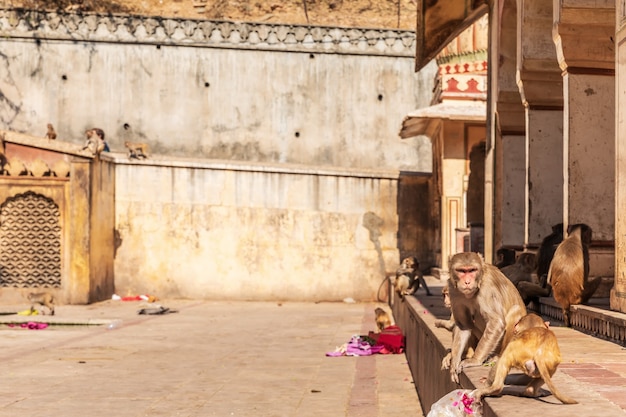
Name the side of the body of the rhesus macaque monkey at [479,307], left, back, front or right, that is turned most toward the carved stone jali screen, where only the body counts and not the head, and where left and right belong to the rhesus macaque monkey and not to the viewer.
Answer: right

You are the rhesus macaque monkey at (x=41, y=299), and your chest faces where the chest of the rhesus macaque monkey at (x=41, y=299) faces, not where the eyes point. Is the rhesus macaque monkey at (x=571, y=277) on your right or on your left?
on your left

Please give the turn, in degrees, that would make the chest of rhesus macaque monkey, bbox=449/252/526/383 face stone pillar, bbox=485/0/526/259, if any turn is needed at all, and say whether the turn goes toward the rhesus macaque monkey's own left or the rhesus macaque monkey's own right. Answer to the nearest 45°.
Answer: approximately 135° to the rhesus macaque monkey's own right

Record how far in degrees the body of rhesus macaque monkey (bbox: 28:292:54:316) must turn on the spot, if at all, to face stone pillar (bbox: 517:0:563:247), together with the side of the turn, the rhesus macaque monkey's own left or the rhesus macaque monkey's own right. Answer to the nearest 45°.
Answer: approximately 135° to the rhesus macaque monkey's own left

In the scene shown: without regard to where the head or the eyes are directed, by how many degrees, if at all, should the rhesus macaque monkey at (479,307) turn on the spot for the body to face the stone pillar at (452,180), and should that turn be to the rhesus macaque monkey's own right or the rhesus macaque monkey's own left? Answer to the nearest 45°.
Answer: approximately 135° to the rhesus macaque monkey's own right

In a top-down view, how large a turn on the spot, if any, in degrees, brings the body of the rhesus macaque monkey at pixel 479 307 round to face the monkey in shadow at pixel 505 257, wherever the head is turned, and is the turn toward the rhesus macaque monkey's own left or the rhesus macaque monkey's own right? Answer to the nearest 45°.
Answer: approximately 135° to the rhesus macaque monkey's own right
